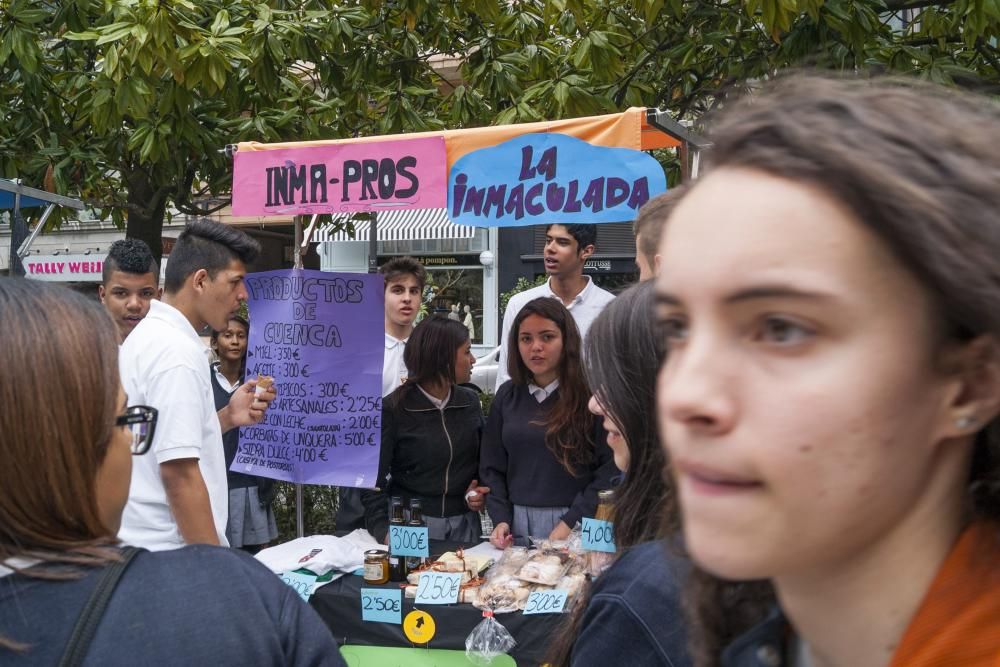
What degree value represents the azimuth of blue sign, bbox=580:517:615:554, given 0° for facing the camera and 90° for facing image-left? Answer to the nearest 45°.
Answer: approximately 0°

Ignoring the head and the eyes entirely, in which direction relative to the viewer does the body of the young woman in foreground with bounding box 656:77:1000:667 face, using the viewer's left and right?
facing the viewer and to the left of the viewer

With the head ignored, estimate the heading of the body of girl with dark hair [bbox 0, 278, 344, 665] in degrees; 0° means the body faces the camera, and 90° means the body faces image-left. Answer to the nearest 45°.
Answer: approximately 225°

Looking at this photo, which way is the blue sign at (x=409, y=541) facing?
toward the camera

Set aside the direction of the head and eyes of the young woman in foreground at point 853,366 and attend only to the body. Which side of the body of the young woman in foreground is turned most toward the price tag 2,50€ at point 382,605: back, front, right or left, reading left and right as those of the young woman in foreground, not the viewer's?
right

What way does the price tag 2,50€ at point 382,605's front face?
toward the camera

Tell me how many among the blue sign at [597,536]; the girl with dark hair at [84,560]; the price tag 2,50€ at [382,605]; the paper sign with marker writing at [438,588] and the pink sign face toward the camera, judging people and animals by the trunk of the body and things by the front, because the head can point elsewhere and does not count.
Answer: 4

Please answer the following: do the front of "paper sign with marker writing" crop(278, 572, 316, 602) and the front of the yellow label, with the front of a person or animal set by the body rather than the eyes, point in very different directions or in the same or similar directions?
same or similar directions

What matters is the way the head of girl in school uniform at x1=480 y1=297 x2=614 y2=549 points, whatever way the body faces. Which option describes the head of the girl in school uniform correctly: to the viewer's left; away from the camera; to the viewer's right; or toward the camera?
toward the camera

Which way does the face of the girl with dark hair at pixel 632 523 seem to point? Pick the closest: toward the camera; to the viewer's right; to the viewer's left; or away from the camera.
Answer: to the viewer's left

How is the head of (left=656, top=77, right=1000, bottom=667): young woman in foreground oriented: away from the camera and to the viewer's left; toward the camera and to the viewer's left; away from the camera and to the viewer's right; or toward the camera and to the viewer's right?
toward the camera and to the viewer's left

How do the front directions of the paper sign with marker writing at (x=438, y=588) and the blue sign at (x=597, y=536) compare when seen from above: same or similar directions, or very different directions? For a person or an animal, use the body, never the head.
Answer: same or similar directions

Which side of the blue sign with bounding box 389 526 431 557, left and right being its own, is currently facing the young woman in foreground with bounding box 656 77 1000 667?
front

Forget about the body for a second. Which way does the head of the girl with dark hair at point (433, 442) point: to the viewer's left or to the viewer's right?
to the viewer's right

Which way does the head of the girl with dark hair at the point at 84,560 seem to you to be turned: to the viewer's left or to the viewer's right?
to the viewer's right

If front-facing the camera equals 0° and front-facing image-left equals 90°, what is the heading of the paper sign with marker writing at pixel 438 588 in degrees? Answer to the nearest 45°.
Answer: approximately 0°

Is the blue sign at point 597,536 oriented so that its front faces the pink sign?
no

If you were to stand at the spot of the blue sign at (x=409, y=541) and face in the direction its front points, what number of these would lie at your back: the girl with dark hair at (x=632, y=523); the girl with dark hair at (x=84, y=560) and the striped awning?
1
